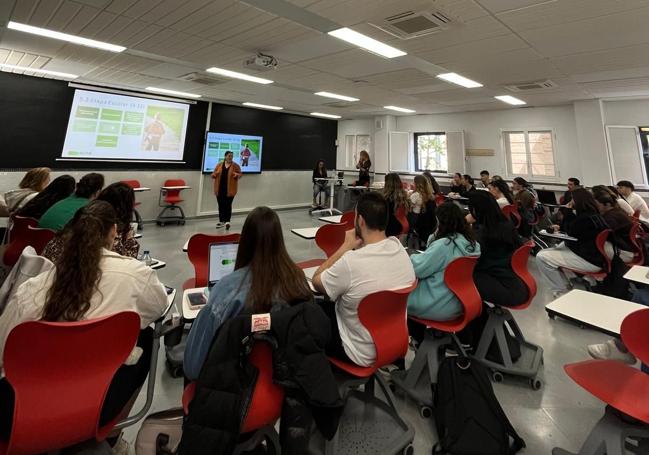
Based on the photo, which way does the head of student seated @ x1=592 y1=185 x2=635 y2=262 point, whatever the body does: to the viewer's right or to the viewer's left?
to the viewer's left

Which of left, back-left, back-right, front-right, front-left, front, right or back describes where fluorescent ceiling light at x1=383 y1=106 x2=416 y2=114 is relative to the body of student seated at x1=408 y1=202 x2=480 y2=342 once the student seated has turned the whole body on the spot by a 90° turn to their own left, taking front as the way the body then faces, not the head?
back-right

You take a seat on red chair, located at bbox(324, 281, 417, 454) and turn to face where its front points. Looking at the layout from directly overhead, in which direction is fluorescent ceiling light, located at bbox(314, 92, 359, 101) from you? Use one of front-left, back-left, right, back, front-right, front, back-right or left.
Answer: front-right

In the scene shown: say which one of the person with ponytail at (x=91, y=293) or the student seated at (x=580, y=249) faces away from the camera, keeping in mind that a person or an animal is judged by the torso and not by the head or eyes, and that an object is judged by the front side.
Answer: the person with ponytail

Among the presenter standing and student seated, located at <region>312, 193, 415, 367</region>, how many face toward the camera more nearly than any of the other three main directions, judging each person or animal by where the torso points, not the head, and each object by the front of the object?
1

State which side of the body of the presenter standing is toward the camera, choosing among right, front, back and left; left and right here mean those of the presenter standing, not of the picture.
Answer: front

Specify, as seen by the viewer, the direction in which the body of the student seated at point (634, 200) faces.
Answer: to the viewer's left

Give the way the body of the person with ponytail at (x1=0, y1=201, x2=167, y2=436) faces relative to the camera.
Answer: away from the camera

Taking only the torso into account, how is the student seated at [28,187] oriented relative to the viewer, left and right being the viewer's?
facing away from the viewer and to the right of the viewer

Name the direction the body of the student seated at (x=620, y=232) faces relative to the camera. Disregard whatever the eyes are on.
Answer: to the viewer's left

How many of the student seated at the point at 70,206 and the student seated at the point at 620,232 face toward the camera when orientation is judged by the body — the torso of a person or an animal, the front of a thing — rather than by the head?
0
